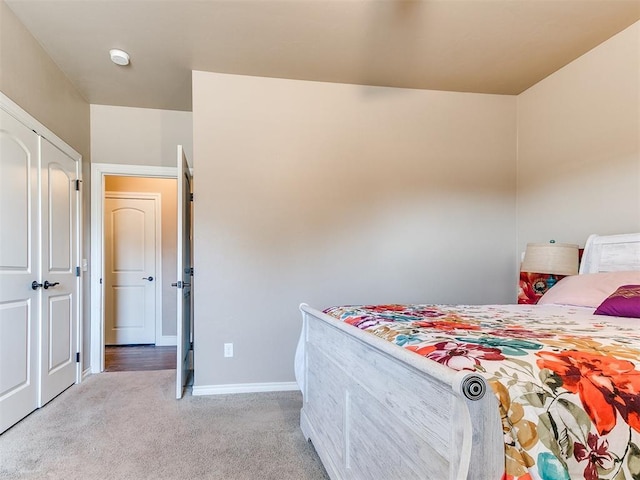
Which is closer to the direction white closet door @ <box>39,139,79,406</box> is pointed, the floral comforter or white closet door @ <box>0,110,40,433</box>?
the floral comforter

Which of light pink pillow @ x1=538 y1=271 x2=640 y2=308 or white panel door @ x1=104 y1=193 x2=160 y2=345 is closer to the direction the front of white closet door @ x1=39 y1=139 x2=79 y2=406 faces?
the light pink pillow

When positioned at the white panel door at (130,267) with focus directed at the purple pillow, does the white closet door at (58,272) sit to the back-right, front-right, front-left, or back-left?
front-right

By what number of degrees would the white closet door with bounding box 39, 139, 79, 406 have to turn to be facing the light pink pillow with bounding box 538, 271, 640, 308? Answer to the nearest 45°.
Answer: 0° — it already faces it

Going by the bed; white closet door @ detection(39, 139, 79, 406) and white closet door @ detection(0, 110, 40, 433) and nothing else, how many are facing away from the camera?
0

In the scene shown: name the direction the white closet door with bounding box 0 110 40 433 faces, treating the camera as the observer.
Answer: facing the viewer and to the right of the viewer

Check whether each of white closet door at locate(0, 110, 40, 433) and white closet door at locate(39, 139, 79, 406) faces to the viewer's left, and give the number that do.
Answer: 0

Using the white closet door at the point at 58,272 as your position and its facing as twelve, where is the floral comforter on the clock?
The floral comforter is roughly at 1 o'clock from the white closet door.

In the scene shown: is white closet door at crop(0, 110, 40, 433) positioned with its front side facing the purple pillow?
yes

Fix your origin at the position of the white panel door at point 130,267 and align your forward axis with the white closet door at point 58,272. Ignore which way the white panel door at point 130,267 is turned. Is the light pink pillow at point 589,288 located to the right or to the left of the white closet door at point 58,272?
left

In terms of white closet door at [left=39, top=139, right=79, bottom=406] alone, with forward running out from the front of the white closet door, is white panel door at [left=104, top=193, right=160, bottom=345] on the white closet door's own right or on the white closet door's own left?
on the white closet door's own left

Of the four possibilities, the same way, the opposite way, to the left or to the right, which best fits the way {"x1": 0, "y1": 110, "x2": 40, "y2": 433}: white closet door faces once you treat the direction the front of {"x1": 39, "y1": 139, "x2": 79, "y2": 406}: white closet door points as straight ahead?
the same way

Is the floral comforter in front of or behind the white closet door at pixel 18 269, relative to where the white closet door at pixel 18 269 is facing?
in front
